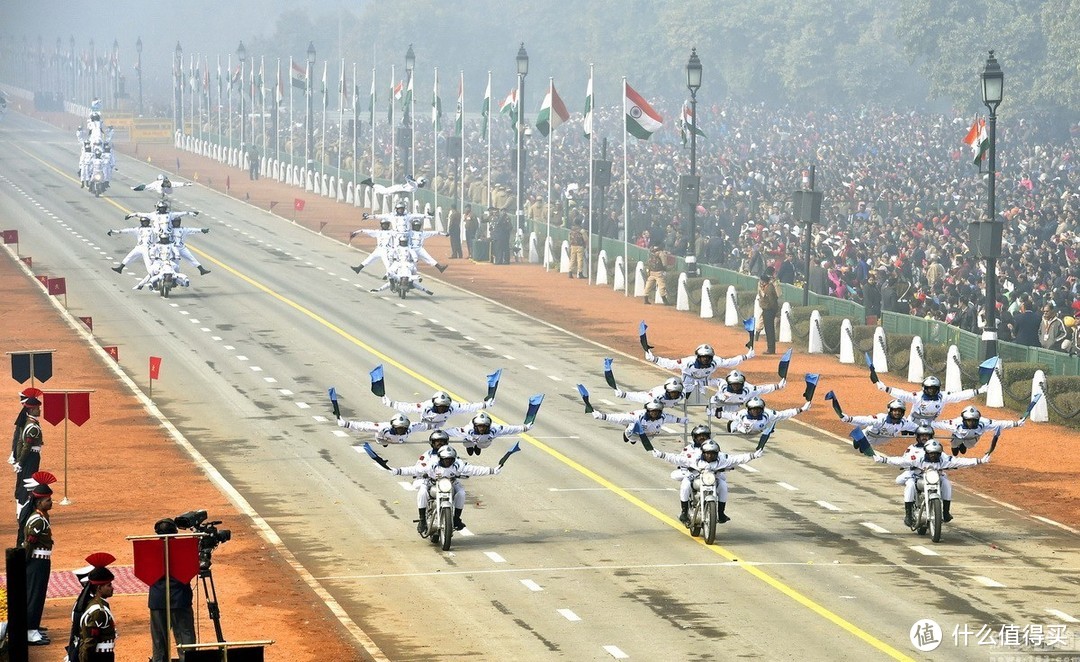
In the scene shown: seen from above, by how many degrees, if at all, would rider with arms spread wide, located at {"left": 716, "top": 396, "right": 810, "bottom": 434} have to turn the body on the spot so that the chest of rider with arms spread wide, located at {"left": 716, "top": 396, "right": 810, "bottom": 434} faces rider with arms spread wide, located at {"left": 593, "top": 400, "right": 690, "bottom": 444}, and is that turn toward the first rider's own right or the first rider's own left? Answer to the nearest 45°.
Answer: approximately 90° to the first rider's own right

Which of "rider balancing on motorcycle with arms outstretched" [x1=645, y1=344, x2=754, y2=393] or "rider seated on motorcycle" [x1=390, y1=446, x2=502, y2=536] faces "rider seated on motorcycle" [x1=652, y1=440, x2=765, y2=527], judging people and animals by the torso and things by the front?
"rider balancing on motorcycle with arms outstretched" [x1=645, y1=344, x2=754, y2=393]

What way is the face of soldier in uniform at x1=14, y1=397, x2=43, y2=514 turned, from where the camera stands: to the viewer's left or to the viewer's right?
to the viewer's right

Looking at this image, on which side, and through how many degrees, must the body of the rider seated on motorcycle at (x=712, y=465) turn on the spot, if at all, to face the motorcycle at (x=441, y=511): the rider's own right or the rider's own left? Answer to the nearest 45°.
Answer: approximately 90° to the rider's own right

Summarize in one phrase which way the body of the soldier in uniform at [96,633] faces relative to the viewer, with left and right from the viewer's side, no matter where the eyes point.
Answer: facing to the right of the viewer

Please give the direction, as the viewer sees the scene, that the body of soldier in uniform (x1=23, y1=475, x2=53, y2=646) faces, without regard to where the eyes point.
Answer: to the viewer's right

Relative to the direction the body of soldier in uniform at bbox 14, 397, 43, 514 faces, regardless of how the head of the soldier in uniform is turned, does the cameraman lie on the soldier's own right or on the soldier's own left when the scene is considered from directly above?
on the soldier's own right

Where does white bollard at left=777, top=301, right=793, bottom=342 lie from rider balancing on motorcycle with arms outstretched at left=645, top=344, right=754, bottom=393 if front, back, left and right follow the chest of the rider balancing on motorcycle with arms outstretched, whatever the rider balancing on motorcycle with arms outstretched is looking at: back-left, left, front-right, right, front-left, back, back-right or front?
back

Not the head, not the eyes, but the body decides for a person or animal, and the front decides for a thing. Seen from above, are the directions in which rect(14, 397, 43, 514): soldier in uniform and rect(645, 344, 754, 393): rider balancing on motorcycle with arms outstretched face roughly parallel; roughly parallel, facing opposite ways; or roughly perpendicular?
roughly perpendicular

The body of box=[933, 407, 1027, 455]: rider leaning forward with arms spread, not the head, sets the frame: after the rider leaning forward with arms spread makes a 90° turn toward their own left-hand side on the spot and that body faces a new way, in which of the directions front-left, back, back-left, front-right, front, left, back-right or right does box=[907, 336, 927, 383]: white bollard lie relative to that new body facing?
left

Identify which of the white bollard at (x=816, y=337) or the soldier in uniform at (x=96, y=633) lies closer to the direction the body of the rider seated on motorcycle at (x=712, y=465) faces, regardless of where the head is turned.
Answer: the soldier in uniform
